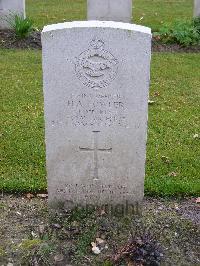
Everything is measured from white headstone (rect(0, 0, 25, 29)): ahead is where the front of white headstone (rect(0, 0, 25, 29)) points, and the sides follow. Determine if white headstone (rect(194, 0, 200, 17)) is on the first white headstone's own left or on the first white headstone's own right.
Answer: on the first white headstone's own left

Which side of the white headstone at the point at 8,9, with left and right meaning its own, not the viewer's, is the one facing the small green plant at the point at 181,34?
left

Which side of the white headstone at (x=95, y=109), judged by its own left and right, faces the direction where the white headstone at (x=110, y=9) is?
back

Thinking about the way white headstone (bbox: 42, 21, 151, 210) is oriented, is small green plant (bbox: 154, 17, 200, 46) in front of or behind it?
behind

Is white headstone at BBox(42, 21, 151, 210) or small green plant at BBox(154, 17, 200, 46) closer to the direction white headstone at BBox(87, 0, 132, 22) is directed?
the white headstone

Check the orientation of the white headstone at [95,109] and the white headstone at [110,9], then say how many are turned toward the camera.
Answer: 2

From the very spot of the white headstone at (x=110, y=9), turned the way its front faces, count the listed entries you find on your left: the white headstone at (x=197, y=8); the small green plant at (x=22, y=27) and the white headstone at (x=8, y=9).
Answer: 1

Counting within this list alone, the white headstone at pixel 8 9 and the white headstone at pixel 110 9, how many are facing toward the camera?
2

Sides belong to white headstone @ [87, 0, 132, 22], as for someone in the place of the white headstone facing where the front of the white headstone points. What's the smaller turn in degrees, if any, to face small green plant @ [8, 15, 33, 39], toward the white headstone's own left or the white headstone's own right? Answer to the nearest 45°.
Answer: approximately 45° to the white headstone's own right

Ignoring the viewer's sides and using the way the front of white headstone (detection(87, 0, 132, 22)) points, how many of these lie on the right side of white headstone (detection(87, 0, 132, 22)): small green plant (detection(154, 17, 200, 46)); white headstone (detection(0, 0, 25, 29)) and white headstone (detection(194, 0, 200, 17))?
1

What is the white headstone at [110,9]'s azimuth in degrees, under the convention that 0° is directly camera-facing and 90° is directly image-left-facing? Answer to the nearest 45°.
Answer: approximately 0°
